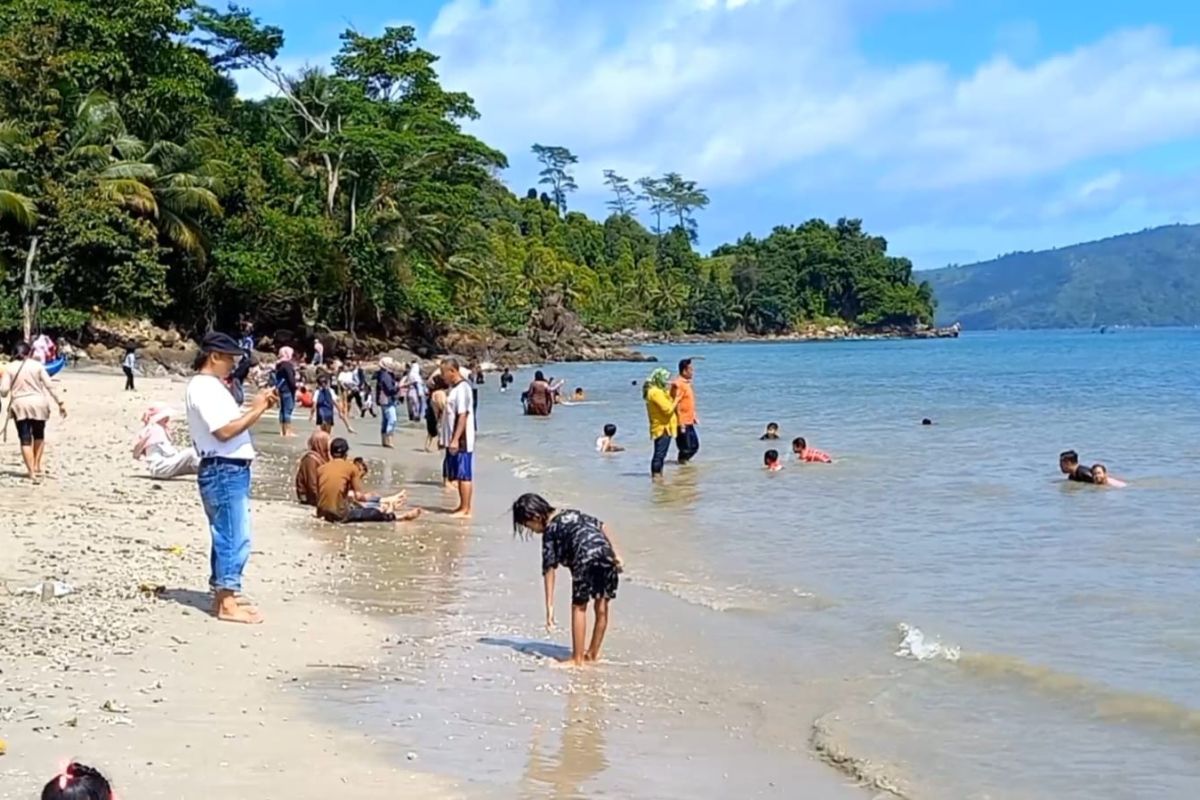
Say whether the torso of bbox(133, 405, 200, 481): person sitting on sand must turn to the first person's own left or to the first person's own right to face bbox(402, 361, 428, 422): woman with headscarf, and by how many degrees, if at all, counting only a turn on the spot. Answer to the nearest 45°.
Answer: approximately 45° to the first person's own left

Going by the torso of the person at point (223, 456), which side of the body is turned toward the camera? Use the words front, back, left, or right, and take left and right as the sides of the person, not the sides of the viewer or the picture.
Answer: right

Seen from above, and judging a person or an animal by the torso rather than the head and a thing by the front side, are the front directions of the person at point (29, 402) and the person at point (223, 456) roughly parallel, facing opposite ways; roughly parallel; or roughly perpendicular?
roughly perpendicular

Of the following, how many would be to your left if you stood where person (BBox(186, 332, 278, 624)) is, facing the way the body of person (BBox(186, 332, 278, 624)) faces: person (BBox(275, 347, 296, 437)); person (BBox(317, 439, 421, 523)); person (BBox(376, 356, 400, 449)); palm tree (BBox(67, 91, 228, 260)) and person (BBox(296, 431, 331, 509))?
5

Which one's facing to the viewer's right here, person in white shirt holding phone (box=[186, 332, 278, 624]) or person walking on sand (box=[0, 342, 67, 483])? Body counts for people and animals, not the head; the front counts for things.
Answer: person in white shirt holding phone (box=[186, 332, 278, 624])

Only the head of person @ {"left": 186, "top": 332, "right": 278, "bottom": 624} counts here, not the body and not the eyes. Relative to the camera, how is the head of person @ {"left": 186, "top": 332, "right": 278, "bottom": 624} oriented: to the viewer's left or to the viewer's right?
to the viewer's right

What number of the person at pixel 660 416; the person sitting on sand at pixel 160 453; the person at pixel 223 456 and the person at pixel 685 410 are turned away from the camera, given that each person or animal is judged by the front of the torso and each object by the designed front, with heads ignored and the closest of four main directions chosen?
0

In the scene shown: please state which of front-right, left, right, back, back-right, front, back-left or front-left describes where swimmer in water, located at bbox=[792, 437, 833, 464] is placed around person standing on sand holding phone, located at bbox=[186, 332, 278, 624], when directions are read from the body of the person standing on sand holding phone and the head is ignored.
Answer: front-left

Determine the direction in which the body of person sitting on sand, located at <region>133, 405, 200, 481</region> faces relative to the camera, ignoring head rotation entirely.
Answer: to the viewer's right
